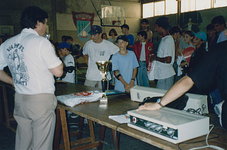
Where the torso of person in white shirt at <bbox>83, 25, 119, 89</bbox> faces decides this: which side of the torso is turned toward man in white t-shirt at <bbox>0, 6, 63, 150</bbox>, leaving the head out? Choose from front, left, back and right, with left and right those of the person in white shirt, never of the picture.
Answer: front

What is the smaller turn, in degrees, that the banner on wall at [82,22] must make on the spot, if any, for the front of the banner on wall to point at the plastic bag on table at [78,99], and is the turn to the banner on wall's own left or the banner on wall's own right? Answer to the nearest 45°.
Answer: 0° — it already faces it

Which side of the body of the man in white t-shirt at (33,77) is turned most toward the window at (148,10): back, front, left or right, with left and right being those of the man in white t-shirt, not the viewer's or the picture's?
front

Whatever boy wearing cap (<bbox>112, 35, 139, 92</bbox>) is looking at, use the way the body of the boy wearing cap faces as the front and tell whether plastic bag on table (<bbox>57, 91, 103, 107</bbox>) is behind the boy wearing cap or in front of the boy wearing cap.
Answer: in front

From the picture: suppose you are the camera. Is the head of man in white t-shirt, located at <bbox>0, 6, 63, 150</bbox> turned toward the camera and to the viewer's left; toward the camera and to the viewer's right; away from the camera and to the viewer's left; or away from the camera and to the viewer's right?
away from the camera and to the viewer's right

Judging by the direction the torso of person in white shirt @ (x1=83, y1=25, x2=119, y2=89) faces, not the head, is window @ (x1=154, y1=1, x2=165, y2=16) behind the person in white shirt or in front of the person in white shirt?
behind

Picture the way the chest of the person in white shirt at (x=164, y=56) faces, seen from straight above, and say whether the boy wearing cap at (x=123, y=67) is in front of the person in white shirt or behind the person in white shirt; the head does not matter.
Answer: in front

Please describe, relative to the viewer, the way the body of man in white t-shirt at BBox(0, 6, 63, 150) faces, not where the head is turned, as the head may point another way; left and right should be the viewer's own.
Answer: facing away from the viewer and to the right of the viewer

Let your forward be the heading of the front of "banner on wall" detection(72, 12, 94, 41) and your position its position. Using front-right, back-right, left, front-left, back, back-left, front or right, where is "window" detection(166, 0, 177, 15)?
left

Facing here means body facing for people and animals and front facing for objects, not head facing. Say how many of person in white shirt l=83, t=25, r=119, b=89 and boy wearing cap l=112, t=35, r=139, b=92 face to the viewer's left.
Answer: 0
